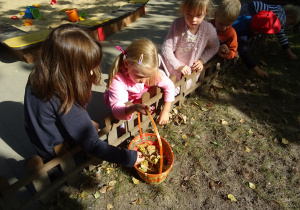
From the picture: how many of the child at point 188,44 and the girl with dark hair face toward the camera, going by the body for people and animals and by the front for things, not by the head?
1

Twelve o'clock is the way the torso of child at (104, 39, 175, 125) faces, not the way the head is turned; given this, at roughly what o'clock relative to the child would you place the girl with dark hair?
The girl with dark hair is roughly at 3 o'clock from the child.

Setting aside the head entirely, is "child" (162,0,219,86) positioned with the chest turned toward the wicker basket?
yes

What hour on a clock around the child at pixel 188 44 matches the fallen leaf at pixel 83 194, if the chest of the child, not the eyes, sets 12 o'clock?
The fallen leaf is roughly at 1 o'clock from the child.

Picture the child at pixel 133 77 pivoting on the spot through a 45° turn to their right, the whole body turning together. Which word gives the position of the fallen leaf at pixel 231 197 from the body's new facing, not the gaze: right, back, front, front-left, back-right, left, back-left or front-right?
front-left

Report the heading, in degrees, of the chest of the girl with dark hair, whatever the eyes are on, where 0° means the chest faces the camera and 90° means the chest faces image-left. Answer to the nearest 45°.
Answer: approximately 270°

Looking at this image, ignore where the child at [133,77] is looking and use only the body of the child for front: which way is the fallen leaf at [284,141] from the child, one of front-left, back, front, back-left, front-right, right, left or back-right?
front-left

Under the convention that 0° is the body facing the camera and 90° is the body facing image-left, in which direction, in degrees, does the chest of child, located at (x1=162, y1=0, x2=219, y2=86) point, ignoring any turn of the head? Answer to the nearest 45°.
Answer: approximately 0°

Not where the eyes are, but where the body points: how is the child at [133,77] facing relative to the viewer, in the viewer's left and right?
facing the viewer and to the right of the viewer

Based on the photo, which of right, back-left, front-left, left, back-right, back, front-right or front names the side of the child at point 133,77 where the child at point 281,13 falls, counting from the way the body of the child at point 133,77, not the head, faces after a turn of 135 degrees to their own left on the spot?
front-right

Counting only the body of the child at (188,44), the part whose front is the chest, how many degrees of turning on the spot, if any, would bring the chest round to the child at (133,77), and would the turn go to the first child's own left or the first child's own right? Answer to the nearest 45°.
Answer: approximately 45° to the first child's own right

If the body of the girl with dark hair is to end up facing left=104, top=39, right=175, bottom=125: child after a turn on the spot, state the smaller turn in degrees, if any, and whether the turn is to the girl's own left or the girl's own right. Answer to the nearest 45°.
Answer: approximately 45° to the girl's own left

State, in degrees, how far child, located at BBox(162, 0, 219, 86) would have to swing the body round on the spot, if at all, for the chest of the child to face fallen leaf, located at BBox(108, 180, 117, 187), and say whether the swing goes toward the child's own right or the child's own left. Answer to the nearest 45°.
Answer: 0° — they already face it

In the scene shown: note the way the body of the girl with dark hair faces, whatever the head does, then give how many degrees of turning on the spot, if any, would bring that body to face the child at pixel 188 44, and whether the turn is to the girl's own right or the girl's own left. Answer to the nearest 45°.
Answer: approximately 45° to the girl's own left
